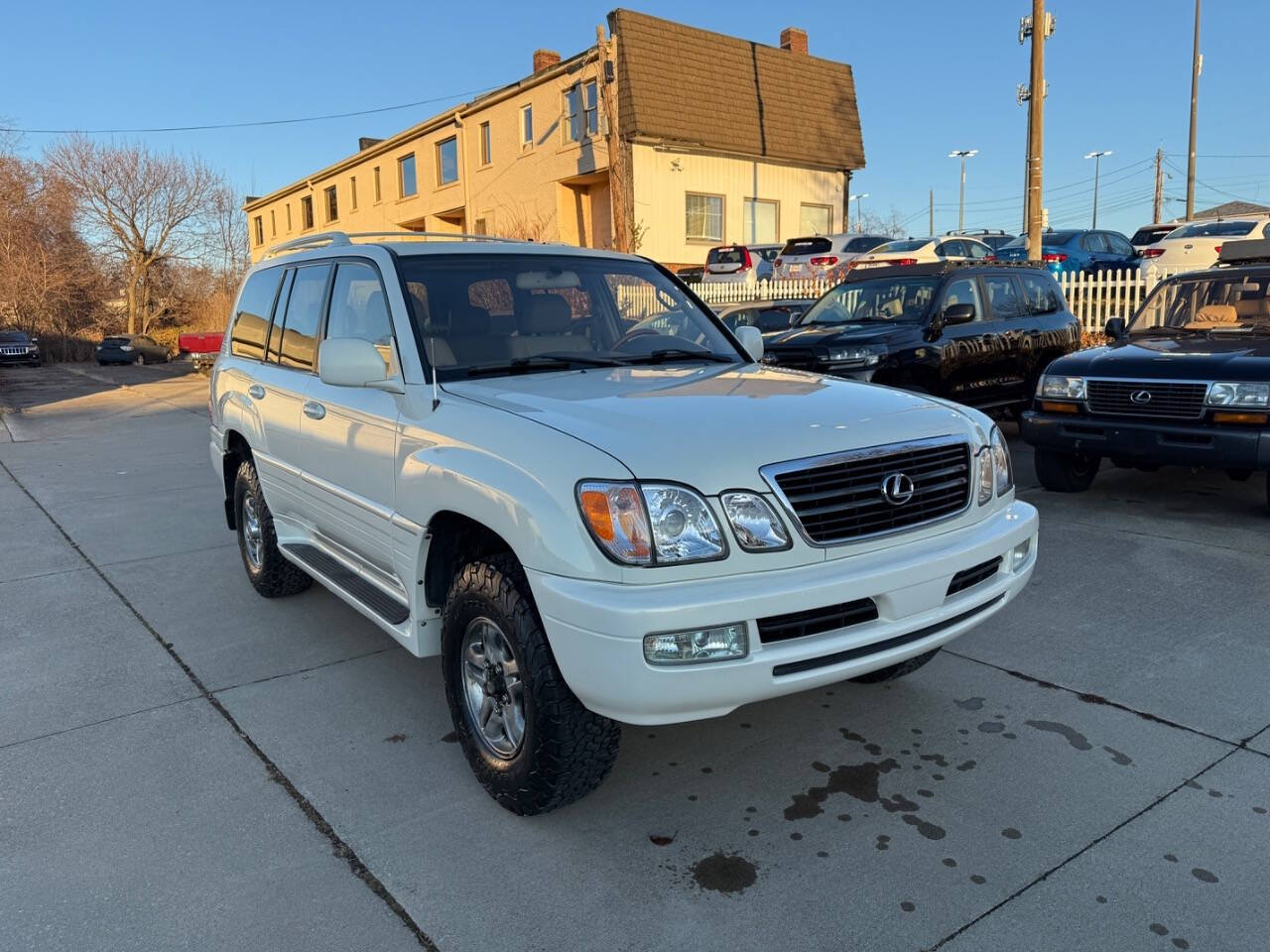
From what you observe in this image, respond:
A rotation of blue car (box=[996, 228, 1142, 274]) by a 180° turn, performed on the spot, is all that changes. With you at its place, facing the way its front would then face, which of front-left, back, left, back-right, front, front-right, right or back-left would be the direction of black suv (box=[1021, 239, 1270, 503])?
front-left

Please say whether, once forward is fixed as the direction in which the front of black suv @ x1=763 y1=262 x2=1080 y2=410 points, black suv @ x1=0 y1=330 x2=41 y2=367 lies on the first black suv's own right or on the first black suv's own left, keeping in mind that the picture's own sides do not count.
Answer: on the first black suv's own right

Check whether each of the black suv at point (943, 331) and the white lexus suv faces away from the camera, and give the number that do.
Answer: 0

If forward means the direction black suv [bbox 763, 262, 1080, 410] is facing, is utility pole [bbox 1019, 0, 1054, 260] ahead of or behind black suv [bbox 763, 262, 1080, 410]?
behind

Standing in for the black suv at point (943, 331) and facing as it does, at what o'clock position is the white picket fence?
The white picket fence is roughly at 5 o'clock from the black suv.

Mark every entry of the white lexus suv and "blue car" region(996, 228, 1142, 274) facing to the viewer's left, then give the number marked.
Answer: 0

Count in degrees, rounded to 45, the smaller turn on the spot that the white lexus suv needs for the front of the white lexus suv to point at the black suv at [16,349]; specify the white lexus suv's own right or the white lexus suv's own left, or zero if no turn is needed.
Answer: approximately 180°

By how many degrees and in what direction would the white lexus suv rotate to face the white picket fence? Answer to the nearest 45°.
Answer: approximately 90° to its left

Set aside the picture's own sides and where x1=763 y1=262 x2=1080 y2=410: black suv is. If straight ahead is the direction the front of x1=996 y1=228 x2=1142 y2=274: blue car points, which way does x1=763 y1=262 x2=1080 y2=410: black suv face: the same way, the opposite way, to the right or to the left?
the opposite way

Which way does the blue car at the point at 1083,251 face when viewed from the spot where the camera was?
facing away from the viewer and to the right of the viewer

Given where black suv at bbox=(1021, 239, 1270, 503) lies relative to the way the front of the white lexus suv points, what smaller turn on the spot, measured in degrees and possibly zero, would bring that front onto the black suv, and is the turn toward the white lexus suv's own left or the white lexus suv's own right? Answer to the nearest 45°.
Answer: approximately 90° to the white lexus suv's own left

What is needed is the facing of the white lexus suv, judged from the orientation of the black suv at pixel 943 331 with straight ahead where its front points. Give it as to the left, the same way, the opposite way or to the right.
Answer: to the left

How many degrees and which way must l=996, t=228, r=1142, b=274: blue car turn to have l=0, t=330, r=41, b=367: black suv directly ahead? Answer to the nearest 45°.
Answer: approximately 135° to its left
